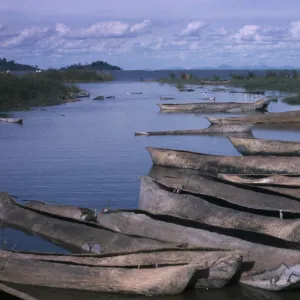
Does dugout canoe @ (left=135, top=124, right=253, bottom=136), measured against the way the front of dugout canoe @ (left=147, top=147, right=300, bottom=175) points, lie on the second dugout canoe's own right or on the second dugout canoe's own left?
on the second dugout canoe's own right

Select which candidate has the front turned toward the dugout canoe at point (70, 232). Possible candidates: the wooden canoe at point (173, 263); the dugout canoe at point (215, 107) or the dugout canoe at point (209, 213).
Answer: the dugout canoe at point (209, 213)

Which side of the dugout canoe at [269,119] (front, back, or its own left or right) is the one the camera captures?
left

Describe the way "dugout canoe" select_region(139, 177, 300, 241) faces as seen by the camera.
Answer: facing to the left of the viewer

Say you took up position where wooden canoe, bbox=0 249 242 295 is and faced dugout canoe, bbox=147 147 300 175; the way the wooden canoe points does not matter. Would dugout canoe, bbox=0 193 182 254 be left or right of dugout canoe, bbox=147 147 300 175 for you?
left

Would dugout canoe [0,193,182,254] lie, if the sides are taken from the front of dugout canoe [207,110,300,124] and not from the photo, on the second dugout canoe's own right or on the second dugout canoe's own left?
on the second dugout canoe's own left

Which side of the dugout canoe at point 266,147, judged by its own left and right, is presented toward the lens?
left
